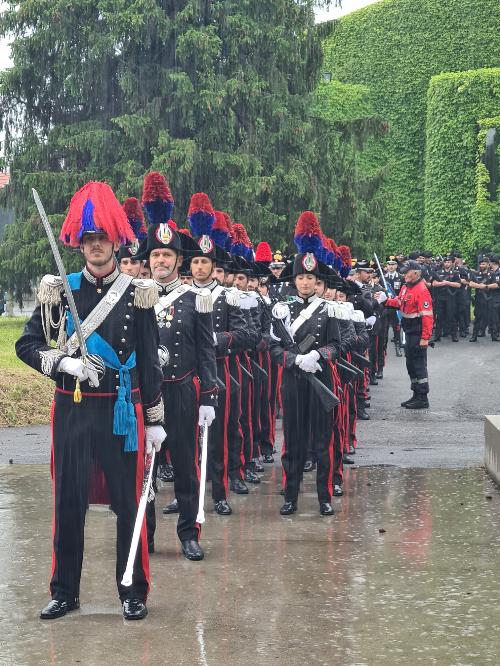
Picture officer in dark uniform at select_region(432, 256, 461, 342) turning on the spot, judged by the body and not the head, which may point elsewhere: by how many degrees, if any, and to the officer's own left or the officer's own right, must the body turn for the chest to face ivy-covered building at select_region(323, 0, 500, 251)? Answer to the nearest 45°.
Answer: approximately 180°

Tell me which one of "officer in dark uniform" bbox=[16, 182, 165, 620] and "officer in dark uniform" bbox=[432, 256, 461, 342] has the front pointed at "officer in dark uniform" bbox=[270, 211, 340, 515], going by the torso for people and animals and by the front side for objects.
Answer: "officer in dark uniform" bbox=[432, 256, 461, 342]

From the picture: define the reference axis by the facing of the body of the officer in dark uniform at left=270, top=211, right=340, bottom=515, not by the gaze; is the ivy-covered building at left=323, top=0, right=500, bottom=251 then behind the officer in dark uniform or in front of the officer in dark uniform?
behind

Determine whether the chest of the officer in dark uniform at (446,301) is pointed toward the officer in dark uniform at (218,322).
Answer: yes

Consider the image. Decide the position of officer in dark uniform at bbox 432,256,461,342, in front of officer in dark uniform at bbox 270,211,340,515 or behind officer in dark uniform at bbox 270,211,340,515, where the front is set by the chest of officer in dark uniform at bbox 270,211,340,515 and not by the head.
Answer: behind

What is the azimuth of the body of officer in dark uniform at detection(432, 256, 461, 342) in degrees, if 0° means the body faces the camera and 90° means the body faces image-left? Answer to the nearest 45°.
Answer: approximately 0°

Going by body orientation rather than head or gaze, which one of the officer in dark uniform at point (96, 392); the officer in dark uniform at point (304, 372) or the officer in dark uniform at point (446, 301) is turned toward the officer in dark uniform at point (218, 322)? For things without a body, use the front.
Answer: the officer in dark uniform at point (446, 301)

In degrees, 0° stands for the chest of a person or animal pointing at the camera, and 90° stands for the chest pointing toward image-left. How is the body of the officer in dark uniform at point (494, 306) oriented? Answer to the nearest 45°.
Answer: approximately 45°

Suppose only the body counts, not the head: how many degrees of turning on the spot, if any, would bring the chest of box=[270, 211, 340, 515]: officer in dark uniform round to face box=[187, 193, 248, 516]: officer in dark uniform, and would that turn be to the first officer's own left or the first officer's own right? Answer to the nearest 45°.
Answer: approximately 90° to the first officer's own right

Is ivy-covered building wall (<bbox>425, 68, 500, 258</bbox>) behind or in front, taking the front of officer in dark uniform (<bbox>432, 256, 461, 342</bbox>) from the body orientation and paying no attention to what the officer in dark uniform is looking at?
behind
